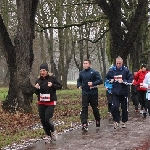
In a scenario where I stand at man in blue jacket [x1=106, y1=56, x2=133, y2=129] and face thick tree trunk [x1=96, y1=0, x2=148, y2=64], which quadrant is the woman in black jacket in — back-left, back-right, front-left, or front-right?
back-left

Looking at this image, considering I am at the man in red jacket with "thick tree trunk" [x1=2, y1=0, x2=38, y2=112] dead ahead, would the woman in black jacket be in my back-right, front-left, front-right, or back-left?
front-left

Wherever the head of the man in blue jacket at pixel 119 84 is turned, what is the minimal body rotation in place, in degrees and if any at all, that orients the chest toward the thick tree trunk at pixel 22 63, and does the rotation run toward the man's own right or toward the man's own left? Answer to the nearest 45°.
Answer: approximately 135° to the man's own right

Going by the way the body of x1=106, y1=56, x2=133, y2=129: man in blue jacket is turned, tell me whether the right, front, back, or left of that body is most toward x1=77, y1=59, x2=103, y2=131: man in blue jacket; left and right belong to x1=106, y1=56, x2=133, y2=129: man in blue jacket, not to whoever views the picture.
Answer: right

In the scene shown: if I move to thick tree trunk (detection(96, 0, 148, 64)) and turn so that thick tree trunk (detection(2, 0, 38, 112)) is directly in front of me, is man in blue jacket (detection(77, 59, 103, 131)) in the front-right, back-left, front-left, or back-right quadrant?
front-left

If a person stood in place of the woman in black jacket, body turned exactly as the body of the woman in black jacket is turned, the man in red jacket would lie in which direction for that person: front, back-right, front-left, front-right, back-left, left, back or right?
back

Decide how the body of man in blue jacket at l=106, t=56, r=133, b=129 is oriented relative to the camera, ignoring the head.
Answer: toward the camera

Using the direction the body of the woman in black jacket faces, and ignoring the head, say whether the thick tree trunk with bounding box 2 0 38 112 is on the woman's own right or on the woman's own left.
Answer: on the woman's own right

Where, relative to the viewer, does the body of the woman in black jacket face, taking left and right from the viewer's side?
facing the viewer and to the left of the viewer

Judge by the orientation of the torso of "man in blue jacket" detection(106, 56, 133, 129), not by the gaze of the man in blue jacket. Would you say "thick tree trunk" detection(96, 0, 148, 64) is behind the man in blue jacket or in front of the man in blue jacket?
behind

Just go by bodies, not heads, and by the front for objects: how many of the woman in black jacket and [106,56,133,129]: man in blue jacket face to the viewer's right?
0

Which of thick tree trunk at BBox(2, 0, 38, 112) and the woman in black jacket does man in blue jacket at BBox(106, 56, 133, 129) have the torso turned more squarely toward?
the woman in black jacket
